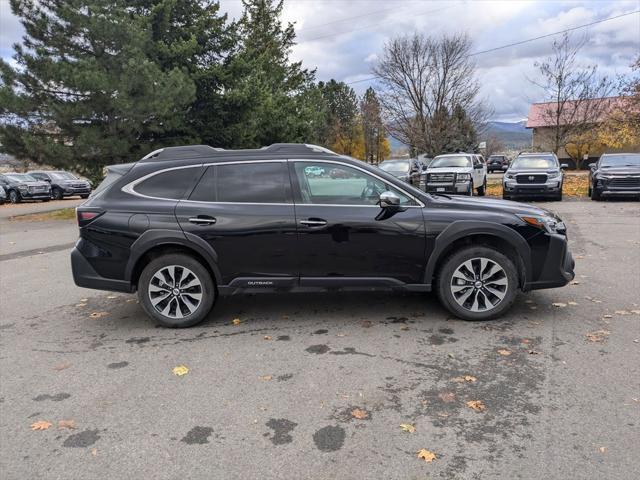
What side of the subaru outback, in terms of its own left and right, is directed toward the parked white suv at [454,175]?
left

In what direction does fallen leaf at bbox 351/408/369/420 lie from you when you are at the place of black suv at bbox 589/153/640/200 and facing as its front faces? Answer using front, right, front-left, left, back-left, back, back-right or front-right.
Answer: front

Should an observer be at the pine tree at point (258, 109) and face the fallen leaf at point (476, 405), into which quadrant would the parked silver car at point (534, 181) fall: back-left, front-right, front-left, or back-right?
front-left

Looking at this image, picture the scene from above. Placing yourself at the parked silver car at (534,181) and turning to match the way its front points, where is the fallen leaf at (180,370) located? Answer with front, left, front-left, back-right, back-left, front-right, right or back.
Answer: front

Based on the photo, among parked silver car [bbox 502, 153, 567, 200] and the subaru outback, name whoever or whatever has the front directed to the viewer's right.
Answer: the subaru outback

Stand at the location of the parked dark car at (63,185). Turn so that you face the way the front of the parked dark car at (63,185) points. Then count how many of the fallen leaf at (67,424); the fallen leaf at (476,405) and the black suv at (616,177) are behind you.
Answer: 0

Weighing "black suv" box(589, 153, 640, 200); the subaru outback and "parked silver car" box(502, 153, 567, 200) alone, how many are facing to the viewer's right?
1

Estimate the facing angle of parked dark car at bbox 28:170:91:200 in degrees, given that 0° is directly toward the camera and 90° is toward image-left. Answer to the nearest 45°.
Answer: approximately 315°

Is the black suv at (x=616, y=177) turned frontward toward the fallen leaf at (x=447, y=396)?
yes

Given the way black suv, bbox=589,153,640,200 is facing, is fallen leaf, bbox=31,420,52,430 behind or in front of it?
in front

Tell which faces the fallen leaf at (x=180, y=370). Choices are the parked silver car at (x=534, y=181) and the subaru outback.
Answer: the parked silver car

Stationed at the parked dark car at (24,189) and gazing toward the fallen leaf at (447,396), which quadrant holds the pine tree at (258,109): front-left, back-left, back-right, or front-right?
front-left

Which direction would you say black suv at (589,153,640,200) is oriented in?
toward the camera

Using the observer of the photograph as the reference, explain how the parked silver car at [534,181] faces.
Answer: facing the viewer

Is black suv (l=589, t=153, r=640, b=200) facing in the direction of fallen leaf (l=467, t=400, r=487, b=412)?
yes

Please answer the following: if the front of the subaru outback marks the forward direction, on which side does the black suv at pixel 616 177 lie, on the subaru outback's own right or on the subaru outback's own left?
on the subaru outback's own left

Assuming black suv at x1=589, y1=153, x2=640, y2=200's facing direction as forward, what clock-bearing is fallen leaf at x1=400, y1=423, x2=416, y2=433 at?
The fallen leaf is roughly at 12 o'clock from the black suv.
